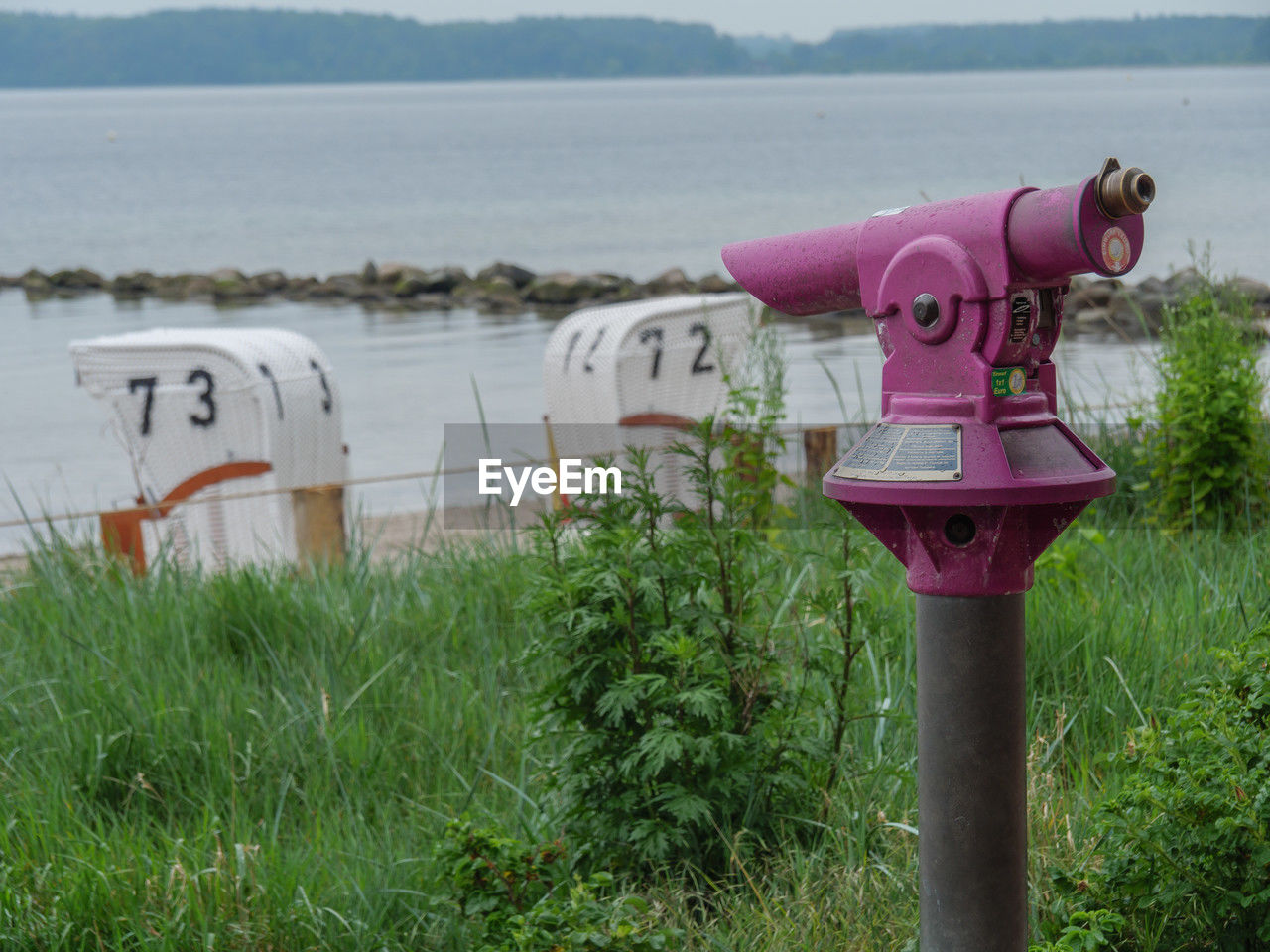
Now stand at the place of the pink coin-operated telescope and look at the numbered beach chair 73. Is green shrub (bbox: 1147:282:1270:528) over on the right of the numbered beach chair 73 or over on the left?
right

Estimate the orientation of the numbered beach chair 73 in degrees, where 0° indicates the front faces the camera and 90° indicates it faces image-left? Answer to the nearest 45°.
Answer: approximately 135°

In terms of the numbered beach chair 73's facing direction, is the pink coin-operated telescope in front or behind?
behind

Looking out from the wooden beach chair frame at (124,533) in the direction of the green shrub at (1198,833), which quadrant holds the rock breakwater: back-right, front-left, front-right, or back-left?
back-left

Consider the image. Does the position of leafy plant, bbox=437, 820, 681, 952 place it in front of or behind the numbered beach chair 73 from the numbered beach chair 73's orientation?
behind

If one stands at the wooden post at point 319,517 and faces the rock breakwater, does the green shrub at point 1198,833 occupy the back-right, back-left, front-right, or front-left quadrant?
back-right

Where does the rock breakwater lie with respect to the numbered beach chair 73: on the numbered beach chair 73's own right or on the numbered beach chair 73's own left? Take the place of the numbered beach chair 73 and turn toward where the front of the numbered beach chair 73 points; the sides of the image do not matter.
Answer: on the numbered beach chair 73's own right
